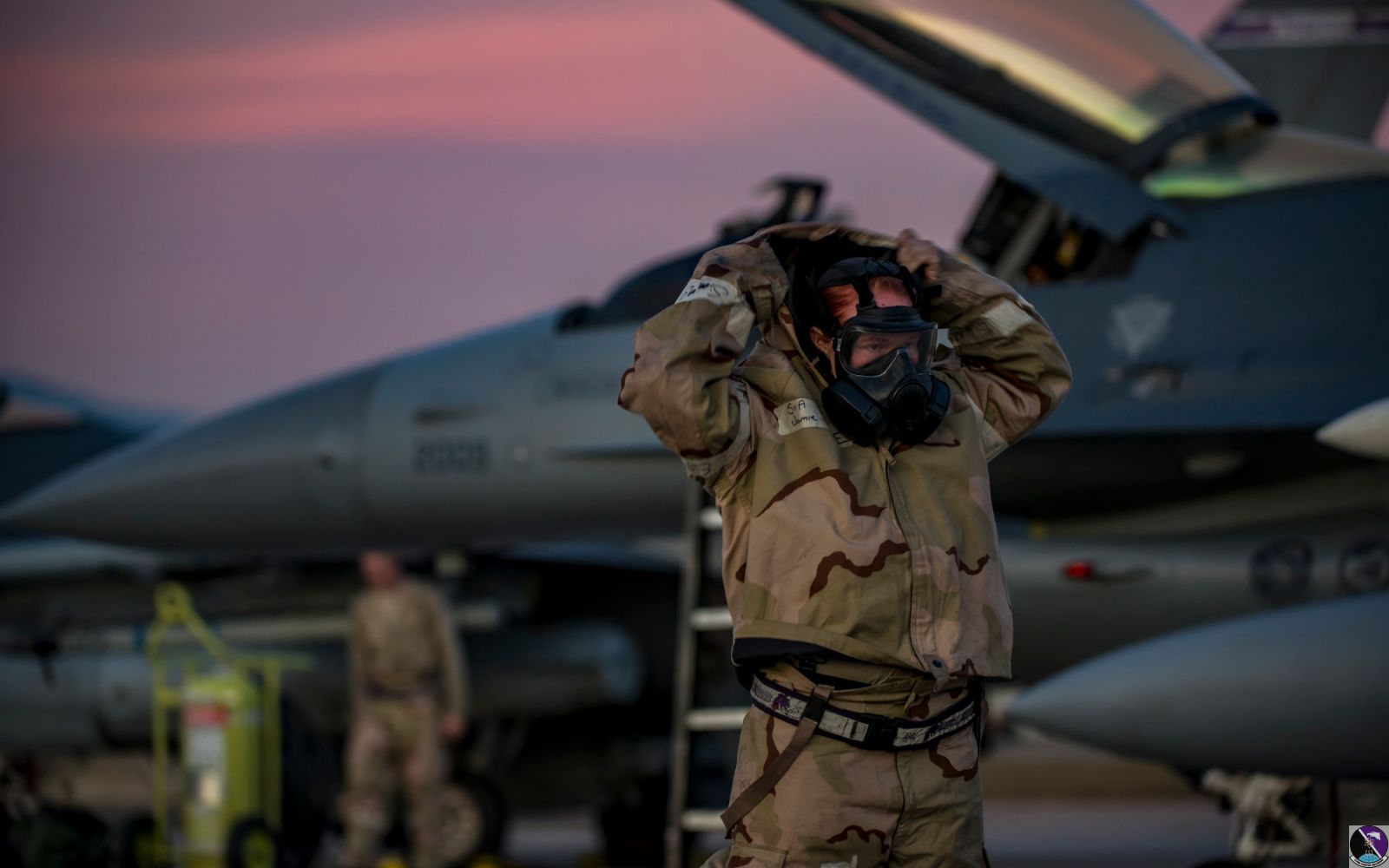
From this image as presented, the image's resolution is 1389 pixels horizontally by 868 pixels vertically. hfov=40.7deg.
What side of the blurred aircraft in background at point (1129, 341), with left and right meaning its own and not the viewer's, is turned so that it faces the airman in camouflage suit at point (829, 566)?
left

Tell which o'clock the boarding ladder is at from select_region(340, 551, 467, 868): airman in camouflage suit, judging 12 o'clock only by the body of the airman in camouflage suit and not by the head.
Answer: The boarding ladder is roughly at 10 o'clock from the airman in camouflage suit.

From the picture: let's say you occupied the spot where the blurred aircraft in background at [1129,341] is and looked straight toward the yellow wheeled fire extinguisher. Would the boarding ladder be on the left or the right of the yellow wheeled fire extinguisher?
left

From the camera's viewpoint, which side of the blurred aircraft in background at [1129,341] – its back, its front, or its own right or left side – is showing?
left

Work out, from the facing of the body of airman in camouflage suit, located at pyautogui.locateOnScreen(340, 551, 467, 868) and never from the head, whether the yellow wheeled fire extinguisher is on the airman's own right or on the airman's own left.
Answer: on the airman's own right
